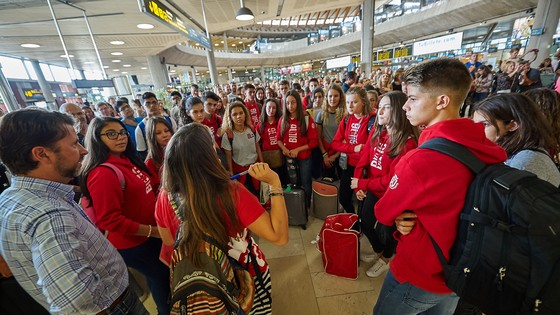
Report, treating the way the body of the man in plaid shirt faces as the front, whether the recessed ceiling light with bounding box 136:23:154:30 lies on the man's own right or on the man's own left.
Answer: on the man's own left

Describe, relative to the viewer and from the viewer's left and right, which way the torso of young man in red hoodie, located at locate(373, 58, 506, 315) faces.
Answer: facing to the left of the viewer

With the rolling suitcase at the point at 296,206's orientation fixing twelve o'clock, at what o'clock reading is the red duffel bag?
The red duffel bag is roughly at 11 o'clock from the rolling suitcase.

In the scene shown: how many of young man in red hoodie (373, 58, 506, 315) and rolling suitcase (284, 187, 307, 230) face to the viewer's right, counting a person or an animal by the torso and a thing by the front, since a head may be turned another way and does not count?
0

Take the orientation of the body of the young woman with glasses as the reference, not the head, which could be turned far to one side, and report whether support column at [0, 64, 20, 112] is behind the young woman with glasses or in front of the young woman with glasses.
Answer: behind

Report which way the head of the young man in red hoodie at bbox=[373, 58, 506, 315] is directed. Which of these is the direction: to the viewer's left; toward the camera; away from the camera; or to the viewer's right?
to the viewer's left

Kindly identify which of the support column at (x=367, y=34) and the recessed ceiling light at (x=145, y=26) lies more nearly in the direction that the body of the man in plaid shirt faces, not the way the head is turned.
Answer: the support column

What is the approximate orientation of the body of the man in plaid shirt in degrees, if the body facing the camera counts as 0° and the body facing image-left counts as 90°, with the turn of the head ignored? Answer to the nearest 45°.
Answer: approximately 270°
